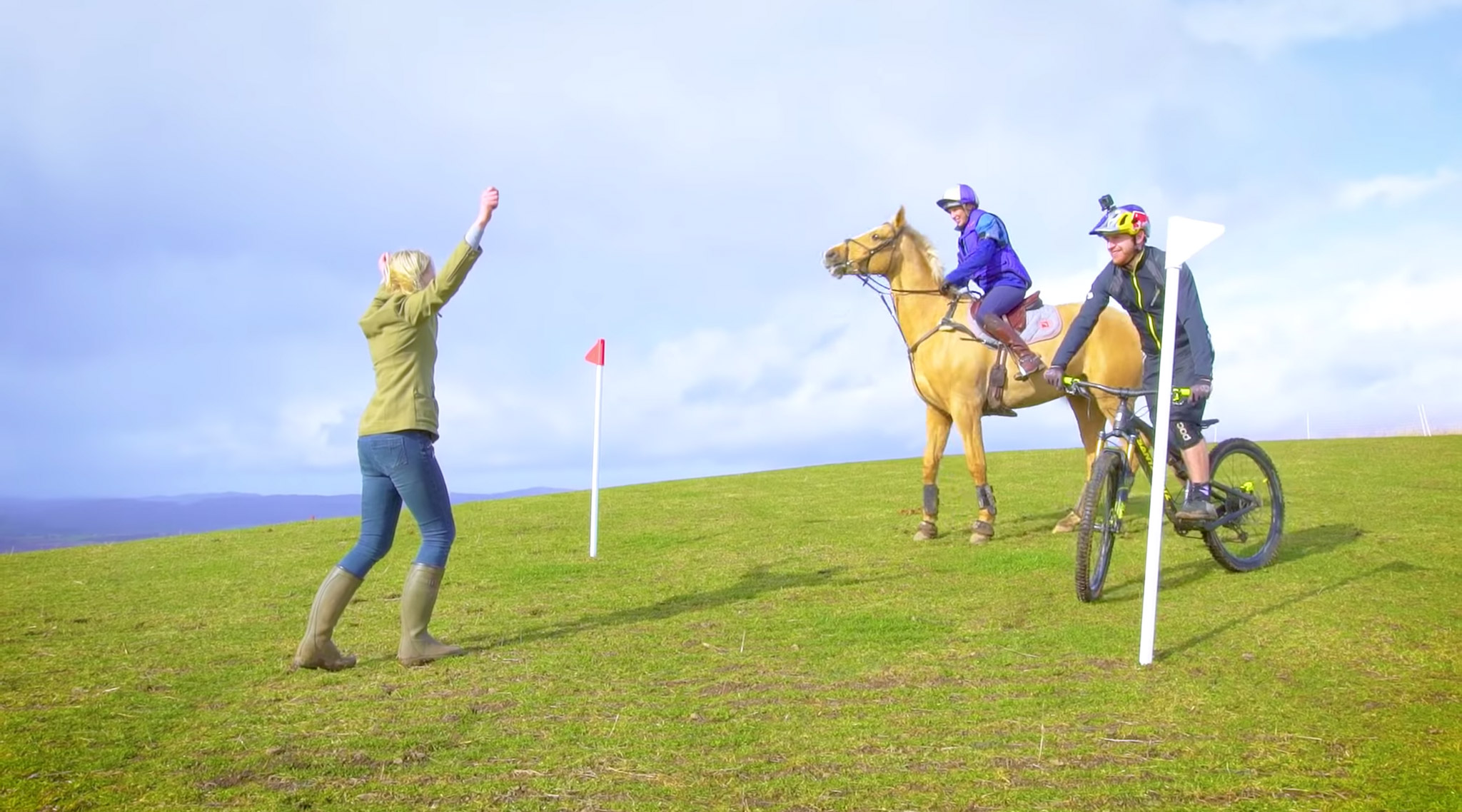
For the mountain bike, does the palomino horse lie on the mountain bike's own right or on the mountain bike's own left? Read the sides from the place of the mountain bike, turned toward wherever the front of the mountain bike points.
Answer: on the mountain bike's own right

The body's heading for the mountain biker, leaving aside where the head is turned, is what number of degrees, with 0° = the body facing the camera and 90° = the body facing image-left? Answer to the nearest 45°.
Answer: approximately 45°

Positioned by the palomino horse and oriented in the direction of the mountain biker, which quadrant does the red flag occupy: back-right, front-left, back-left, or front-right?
back-right

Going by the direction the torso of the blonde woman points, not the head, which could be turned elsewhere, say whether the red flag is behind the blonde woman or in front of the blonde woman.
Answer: in front

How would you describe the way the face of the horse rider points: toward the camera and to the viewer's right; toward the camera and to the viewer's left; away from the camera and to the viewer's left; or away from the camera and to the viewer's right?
toward the camera and to the viewer's left

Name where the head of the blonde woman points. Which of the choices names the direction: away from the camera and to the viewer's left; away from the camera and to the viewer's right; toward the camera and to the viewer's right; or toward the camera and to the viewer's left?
away from the camera and to the viewer's right

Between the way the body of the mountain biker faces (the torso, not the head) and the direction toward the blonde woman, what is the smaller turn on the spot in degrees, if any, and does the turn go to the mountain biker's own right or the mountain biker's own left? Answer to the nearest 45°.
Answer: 0° — they already face them

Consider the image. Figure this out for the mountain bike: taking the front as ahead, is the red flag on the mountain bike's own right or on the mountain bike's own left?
on the mountain bike's own right

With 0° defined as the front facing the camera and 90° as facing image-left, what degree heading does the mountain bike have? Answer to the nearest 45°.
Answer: approximately 45°

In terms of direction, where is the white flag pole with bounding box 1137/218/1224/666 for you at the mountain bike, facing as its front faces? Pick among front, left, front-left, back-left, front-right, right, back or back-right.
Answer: front-left
